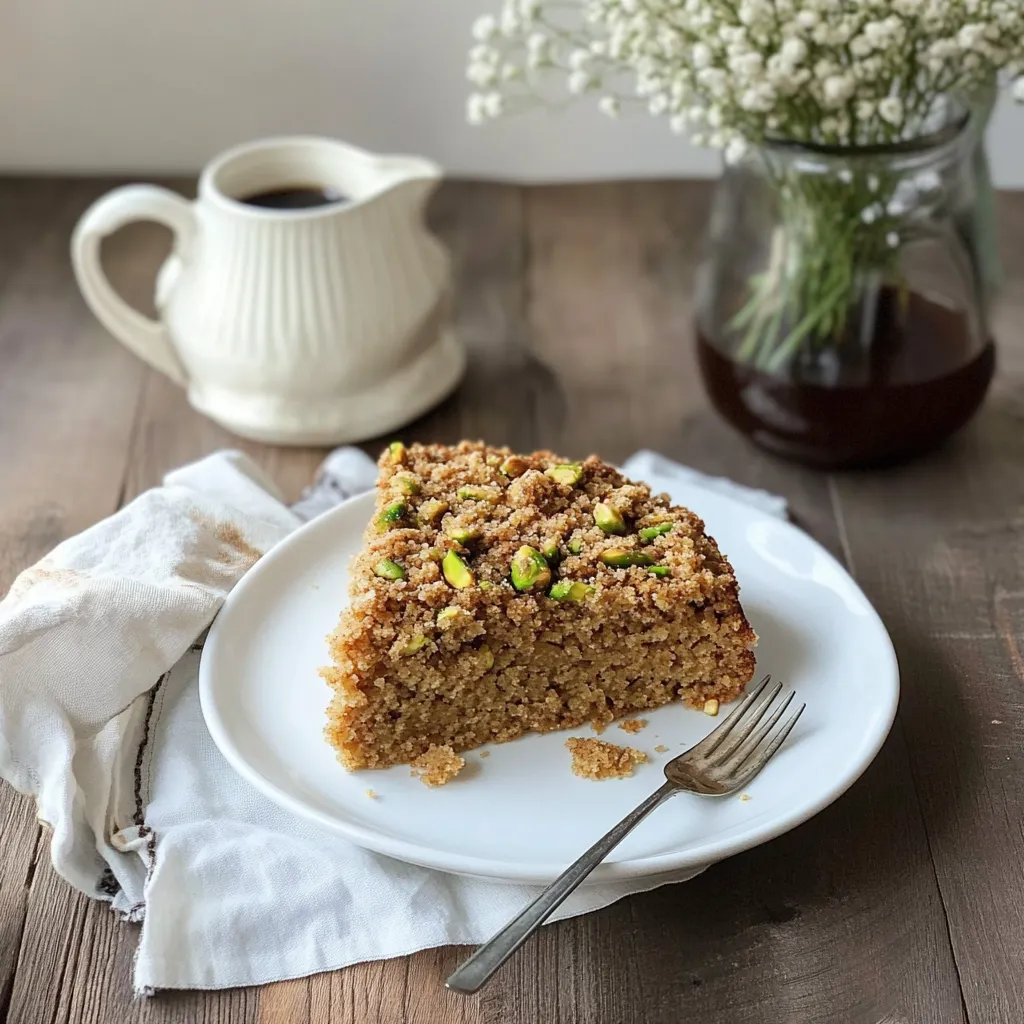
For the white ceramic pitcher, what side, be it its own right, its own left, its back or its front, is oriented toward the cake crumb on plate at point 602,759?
right

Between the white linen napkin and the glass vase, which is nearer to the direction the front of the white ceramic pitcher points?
the glass vase

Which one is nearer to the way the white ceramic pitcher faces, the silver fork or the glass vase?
the glass vase

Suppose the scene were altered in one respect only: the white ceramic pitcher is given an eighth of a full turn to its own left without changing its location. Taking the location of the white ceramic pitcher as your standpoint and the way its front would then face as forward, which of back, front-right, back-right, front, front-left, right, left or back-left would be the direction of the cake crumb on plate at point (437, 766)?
back-right

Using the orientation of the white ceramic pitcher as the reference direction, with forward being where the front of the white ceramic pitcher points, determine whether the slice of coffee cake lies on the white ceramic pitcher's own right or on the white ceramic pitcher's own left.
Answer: on the white ceramic pitcher's own right

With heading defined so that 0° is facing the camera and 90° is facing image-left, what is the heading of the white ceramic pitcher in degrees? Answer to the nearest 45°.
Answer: approximately 270°

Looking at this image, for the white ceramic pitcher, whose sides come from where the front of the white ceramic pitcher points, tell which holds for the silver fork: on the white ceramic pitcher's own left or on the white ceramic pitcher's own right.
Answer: on the white ceramic pitcher's own right

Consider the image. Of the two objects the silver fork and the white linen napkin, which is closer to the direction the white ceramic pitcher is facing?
the silver fork

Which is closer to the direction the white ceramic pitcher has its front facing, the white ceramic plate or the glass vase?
the glass vase

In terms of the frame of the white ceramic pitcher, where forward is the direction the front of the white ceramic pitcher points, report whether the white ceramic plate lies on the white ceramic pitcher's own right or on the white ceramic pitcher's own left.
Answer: on the white ceramic pitcher's own right

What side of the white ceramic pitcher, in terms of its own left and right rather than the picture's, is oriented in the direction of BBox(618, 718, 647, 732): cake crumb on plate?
right
